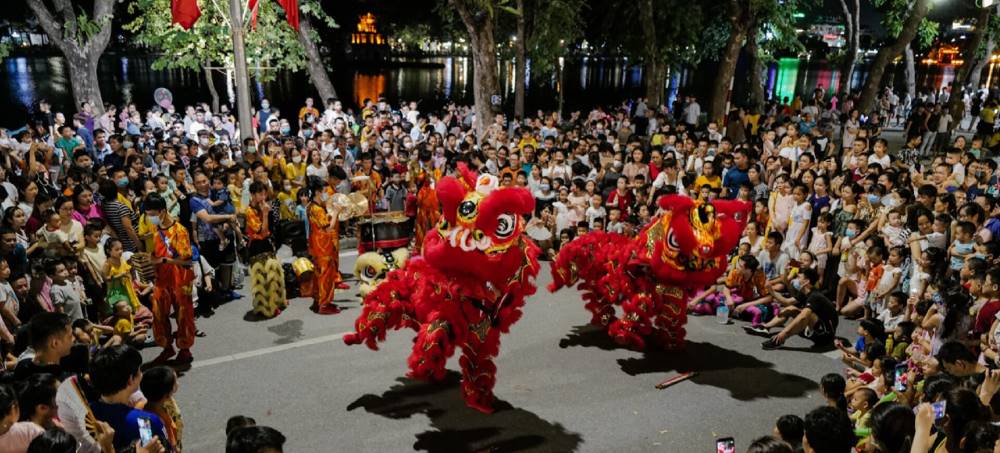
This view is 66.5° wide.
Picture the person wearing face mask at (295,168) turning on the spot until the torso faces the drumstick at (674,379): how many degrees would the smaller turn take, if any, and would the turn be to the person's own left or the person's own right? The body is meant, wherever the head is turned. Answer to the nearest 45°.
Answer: approximately 45° to the person's own left

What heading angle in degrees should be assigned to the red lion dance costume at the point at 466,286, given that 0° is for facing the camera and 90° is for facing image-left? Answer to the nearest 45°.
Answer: approximately 315°

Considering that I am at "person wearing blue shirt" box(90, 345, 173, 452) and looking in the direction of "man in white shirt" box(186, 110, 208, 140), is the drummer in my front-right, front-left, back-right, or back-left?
front-right

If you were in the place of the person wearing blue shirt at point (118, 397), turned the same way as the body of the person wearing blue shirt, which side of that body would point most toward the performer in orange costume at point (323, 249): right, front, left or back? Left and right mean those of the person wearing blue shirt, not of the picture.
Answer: front

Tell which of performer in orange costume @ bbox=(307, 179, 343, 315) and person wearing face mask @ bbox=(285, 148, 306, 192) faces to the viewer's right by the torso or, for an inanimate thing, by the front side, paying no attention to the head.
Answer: the performer in orange costume

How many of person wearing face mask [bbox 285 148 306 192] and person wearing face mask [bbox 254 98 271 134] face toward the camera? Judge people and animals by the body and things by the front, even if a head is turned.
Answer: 2

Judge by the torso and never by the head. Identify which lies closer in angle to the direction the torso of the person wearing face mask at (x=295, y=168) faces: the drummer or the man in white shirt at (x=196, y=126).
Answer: the drummer

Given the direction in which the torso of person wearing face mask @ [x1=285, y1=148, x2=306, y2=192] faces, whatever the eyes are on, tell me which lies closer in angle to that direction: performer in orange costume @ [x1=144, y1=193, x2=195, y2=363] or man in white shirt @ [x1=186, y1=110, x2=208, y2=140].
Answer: the performer in orange costume

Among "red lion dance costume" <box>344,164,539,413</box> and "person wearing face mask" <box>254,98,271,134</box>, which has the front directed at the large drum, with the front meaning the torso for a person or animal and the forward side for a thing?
the person wearing face mask

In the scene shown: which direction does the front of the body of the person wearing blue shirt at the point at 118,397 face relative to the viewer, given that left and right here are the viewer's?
facing away from the viewer and to the right of the viewer

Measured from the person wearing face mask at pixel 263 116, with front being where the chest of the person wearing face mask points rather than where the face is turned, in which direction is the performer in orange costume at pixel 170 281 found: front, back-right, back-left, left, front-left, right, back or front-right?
front

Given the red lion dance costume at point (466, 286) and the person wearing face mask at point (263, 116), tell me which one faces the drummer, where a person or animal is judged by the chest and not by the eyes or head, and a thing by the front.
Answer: the person wearing face mask

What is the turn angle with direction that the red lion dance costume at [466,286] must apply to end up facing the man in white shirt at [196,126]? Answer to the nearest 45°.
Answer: approximately 180°

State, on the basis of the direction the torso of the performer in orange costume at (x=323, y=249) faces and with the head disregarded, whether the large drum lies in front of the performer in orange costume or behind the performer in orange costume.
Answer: in front

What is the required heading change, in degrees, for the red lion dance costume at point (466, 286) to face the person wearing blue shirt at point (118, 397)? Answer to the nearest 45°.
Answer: approximately 90° to its right

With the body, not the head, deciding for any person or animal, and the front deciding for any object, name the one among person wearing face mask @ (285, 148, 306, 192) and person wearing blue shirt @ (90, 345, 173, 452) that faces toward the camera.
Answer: the person wearing face mask

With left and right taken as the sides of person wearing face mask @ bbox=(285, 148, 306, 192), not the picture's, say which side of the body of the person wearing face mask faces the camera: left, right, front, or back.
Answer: front
